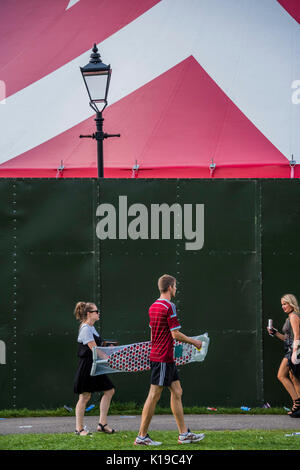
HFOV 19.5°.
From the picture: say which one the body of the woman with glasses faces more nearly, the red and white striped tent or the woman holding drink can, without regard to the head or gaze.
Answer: the woman holding drink can

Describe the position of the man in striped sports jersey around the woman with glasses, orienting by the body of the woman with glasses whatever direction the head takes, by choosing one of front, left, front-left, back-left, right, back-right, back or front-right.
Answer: front-right

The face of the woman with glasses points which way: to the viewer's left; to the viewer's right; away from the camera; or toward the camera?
to the viewer's right

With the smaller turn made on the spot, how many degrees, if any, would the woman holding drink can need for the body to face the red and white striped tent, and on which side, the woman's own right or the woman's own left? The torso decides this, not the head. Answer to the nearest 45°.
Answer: approximately 90° to the woman's own right

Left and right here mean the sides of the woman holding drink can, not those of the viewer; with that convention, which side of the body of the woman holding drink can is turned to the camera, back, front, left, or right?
left

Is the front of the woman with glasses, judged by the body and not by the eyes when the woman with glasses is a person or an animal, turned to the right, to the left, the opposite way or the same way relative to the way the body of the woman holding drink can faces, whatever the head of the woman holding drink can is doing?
the opposite way

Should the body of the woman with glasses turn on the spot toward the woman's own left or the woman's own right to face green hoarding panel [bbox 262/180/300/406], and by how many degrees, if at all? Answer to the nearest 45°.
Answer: approximately 45° to the woman's own left

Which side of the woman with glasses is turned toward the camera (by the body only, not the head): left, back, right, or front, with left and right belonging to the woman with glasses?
right

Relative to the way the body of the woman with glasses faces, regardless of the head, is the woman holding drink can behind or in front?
in front

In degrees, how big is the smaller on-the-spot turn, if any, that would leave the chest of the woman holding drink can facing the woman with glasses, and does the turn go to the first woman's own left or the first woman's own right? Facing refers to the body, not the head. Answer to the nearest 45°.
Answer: approximately 45° to the first woman's own left

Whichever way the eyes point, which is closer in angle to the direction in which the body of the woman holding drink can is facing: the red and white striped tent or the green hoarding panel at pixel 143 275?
the green hoarding panel

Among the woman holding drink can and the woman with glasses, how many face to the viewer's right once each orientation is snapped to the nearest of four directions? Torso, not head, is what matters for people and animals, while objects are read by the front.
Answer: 1

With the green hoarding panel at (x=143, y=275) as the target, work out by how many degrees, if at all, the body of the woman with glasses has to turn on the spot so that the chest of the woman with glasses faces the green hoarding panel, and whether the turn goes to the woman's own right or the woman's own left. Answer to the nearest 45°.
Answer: approximately 45° to the woman's own left
